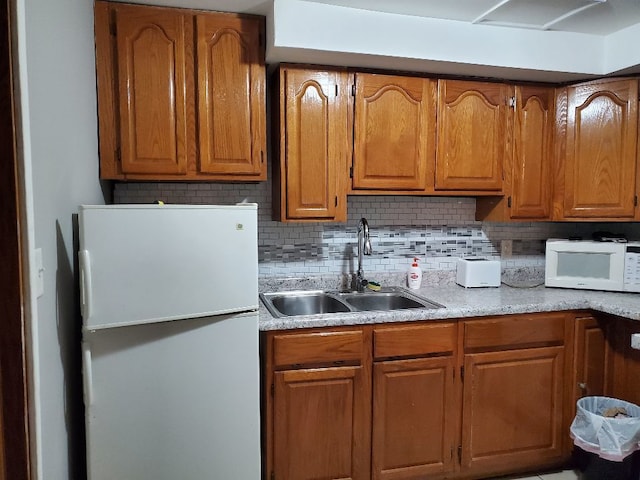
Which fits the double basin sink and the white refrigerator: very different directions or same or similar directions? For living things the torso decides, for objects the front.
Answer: same or similar directions

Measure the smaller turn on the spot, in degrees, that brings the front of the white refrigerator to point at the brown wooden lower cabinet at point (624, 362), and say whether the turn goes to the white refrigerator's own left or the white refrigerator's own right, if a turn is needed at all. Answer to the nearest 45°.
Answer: approximately 90° to the white refrigerator's own left

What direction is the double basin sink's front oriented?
toward the camera

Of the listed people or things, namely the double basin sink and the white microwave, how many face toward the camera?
2

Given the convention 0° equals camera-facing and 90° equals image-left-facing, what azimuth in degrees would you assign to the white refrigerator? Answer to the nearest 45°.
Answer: approximately 0°

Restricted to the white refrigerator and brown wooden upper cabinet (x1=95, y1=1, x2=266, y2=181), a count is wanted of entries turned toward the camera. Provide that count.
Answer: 2

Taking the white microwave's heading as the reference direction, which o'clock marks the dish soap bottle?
The dish soap bottle is roughly at 2 o'clock from the white microwave.

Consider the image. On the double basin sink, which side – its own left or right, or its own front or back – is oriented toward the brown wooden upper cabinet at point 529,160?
left

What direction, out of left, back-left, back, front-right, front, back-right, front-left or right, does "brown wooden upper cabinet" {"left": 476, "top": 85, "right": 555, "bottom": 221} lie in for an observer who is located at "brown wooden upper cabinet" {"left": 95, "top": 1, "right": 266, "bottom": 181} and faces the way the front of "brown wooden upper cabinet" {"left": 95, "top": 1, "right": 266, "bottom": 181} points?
left

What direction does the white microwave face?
toward the camera

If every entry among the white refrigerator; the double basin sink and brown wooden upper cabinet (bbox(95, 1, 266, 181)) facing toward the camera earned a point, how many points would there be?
3
